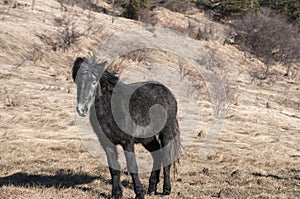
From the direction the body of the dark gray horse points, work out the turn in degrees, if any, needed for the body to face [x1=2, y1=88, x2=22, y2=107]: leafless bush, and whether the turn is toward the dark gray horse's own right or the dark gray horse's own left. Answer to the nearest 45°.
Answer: approximately 90° to the dark gray horse's own right

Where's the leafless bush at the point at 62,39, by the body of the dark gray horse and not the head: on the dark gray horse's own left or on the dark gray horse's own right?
on the dark gray horse's own right

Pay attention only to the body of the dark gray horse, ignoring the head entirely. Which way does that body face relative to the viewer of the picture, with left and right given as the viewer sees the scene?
facing the viewer and to the left of the viewer

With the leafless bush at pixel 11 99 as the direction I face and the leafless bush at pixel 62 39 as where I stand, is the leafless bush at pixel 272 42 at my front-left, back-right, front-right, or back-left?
back-left

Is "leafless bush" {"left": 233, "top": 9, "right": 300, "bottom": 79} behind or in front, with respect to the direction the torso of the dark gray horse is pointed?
behind

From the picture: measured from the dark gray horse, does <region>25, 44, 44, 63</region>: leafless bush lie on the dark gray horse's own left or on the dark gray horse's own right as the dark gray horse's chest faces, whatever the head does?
on the dark gray horse's own right
